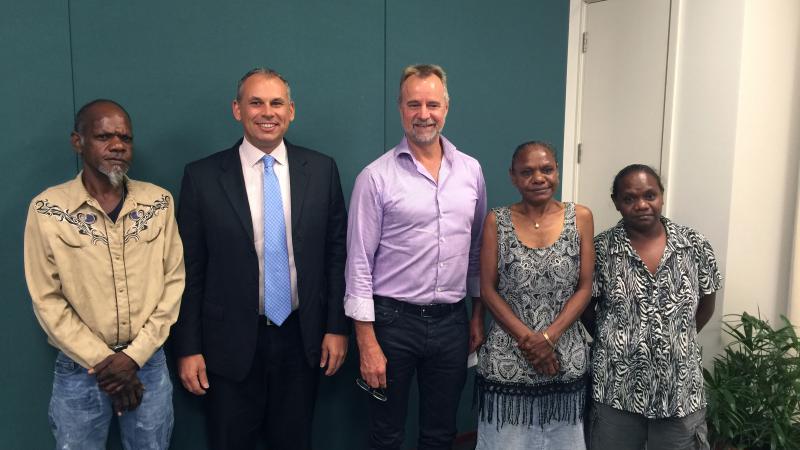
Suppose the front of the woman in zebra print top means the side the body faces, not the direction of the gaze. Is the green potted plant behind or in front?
behind

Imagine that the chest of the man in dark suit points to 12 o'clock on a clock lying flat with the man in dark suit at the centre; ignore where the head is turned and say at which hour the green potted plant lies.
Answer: The green potted plant is roughly at 9 o'clock from the man in dark suit.

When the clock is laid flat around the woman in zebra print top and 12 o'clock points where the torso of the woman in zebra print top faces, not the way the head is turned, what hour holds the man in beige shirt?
The man in beige shirt is roughly at 2 o'clock from the woman in zebra print top.

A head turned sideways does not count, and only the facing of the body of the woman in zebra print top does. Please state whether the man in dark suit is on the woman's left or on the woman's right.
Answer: on the woman's right

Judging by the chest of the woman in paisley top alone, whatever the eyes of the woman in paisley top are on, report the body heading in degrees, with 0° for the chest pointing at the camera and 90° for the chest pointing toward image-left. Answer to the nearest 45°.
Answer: approximately 0°

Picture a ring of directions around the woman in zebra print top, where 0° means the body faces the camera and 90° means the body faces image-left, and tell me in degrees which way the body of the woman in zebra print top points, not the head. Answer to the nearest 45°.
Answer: approximately 0°

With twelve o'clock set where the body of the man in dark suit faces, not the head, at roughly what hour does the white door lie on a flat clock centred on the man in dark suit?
The white door is roughly at 8 o'clock from the man in dark suit.

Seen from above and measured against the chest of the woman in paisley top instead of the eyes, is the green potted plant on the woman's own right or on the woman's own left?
on the woman's own left

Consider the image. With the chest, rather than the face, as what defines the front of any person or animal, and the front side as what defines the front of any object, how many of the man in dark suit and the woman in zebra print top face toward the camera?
2
